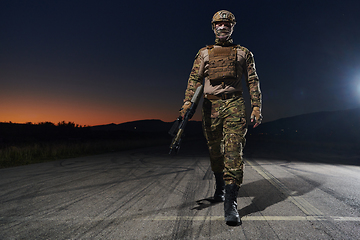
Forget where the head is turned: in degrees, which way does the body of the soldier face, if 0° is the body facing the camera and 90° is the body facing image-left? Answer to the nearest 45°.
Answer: approximately 0°

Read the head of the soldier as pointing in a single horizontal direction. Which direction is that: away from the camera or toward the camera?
toward the camera
